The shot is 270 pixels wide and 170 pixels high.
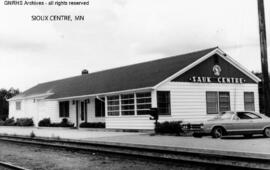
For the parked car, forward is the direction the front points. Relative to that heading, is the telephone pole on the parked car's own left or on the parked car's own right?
on the parked car's own right

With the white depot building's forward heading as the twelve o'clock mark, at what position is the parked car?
The parked car is roughly at 10 o'clock from the white depot building.

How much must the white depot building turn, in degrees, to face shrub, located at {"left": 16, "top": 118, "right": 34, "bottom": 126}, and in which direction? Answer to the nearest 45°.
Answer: approximately 90° to its right

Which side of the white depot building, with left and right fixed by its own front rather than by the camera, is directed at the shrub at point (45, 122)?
right

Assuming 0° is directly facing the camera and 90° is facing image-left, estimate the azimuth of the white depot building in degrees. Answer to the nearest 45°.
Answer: approximately 45°

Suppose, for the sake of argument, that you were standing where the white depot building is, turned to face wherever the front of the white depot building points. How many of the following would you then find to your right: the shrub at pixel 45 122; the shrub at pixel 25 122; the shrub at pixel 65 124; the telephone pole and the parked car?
3
